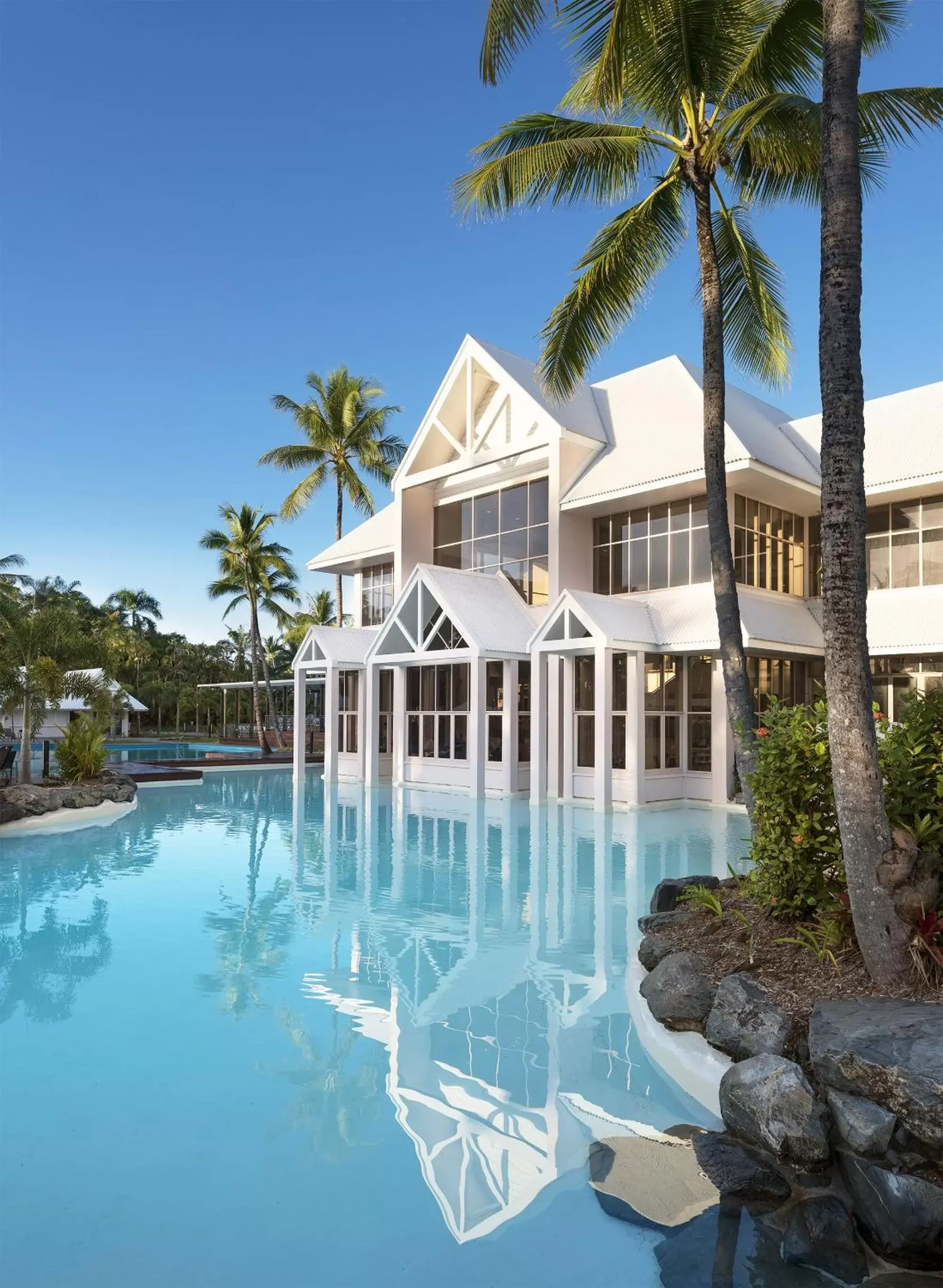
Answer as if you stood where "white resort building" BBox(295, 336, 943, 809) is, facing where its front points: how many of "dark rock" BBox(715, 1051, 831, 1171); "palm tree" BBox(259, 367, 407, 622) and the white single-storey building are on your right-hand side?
2

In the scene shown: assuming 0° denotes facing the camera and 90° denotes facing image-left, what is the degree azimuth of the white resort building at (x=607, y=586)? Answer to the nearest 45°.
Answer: approximately 45°

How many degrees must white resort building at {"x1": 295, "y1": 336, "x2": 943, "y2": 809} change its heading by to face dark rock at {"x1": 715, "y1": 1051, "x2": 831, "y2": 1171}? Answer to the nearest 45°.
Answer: approximately 45° to its left

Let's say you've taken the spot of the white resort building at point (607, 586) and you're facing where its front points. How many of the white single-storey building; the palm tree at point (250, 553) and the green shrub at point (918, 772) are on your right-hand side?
2

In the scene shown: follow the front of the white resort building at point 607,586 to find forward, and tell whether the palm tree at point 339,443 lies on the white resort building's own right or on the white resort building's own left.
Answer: on the white resort building's own right

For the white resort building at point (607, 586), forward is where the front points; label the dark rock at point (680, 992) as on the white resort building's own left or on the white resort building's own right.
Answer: on the white resort building's own left

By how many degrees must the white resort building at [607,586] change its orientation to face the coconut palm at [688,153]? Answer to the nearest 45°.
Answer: approximately 45° to its left

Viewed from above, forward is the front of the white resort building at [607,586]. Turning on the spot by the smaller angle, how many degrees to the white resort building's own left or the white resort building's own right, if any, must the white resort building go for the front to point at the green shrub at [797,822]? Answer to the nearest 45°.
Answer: approximately 45° to the white resort building's own left

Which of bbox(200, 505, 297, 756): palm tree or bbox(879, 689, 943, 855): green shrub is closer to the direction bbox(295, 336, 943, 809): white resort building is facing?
the green shrub
